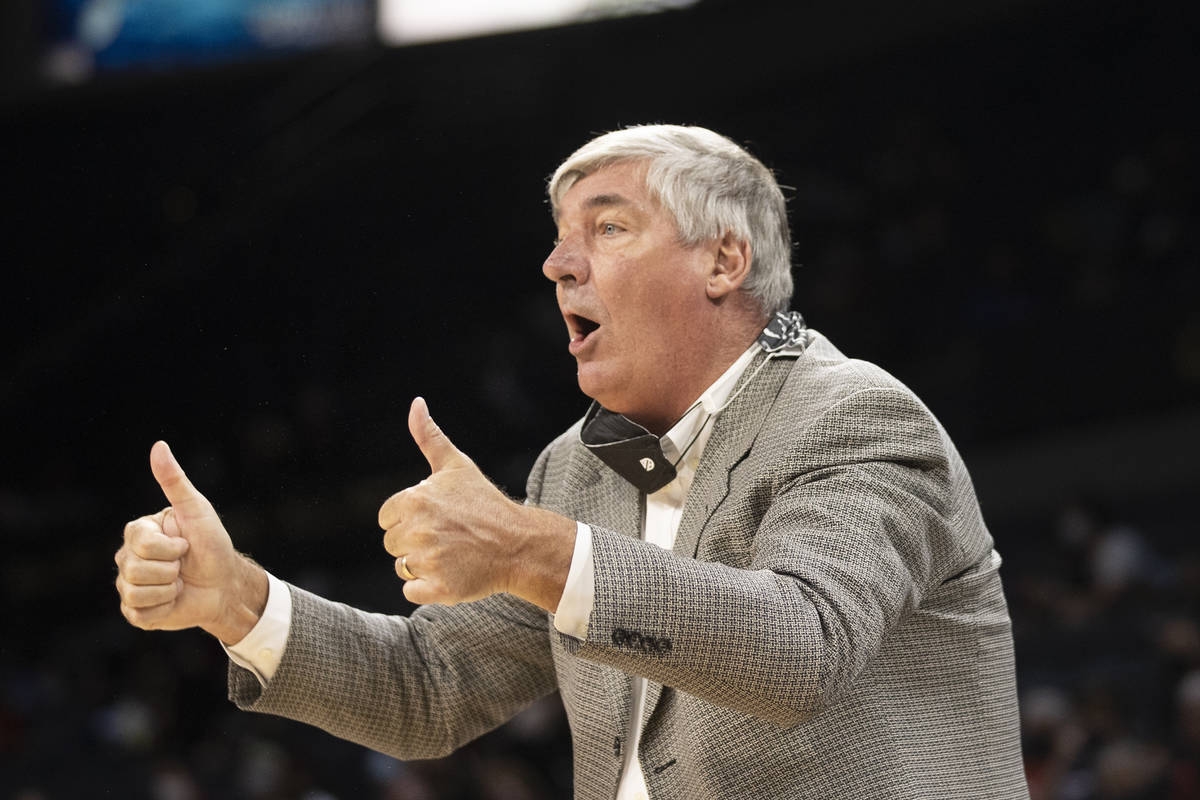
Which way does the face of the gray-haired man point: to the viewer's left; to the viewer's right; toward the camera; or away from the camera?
to the viewer's left

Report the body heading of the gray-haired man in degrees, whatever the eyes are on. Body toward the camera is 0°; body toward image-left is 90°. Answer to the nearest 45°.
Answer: approximately 45°
